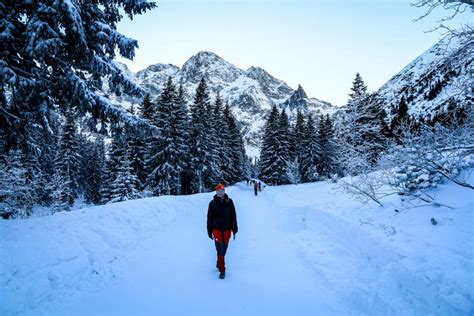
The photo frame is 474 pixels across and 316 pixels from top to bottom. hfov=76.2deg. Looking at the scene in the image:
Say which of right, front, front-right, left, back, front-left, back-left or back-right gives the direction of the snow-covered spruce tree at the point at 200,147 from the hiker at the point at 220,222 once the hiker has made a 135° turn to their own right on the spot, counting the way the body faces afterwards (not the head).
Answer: front-right

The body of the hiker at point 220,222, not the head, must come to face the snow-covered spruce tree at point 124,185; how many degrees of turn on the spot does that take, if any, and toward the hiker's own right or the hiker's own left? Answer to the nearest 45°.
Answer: approximately 135° to the hiker's own right

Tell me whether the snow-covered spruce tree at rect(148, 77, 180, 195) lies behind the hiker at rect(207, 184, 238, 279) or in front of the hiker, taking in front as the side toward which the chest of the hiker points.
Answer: behind

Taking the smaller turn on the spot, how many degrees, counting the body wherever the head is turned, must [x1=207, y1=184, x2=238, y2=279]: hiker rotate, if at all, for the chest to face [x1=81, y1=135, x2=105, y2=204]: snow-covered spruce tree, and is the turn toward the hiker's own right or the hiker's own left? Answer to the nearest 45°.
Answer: approximately 135° to the hiker's own right

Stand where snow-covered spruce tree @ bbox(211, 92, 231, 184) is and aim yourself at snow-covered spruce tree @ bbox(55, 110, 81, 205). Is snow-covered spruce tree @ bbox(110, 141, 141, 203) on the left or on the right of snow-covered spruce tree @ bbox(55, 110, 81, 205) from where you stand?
left

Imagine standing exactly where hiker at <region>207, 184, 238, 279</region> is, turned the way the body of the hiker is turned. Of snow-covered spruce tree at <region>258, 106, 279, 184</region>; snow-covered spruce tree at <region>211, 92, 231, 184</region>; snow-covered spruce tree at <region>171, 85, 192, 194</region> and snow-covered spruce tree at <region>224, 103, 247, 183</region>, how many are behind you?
4

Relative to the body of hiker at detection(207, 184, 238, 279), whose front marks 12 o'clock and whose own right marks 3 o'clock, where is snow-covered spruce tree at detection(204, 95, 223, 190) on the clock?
The snow-covered spruce tree is roughly at 6 o'clock from the hiker.

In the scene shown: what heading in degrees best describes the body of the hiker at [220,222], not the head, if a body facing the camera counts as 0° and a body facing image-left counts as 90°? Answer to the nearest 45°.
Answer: approximately 0°

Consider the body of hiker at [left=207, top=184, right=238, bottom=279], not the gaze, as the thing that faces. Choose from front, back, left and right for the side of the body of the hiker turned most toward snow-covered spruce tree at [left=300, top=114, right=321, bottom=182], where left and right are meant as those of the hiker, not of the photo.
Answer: back

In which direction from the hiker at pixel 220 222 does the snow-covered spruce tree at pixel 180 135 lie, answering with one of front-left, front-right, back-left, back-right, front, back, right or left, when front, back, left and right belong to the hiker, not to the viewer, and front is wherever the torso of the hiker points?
back

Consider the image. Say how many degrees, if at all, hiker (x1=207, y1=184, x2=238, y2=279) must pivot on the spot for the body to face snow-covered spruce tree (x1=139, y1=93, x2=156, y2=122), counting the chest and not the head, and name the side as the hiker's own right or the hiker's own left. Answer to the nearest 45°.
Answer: approximately 180°

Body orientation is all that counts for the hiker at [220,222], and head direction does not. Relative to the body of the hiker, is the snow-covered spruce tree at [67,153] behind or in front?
behind

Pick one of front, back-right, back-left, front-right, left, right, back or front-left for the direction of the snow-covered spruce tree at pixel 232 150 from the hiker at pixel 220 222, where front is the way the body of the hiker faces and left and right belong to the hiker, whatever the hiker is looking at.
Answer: back

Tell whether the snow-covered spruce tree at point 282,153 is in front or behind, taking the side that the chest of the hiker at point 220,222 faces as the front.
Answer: behind
